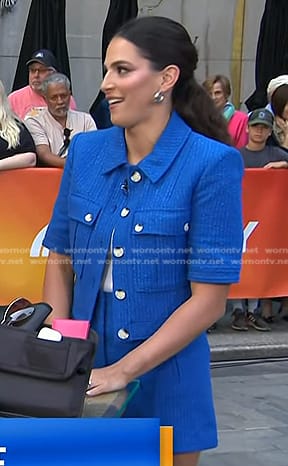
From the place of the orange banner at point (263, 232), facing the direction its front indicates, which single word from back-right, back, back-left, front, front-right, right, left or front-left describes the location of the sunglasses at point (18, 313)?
front

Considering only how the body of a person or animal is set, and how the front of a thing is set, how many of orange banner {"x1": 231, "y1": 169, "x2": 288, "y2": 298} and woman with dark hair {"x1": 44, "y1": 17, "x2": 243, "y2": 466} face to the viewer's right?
0

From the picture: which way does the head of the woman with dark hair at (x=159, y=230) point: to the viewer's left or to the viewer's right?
to the viewer's left

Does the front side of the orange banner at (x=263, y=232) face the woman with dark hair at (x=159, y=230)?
yes

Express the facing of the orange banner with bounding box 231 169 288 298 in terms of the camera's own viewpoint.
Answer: facing the viewer

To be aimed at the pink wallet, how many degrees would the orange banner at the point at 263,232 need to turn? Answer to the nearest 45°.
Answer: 0° — it already faces it
